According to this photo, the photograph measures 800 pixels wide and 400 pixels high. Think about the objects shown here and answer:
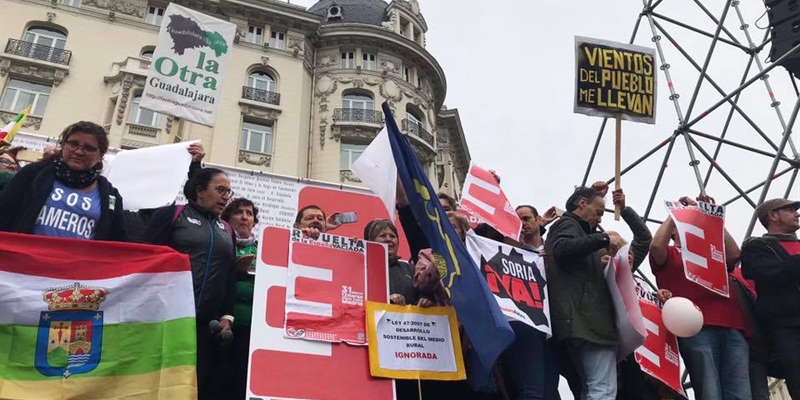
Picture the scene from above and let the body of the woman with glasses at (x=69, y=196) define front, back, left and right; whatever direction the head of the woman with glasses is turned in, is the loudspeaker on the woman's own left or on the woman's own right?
on the woman's own left

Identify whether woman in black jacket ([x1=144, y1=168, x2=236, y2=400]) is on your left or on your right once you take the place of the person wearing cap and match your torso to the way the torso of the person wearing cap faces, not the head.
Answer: on your right

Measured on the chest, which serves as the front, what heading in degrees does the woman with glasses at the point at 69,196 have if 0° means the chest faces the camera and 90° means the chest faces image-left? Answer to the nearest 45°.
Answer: approximately 0°

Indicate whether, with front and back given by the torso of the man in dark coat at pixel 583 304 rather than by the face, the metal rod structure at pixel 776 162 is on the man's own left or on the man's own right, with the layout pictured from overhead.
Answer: on the man's own left

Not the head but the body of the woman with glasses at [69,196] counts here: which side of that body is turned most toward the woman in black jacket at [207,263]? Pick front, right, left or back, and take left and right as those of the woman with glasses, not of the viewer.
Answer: left
